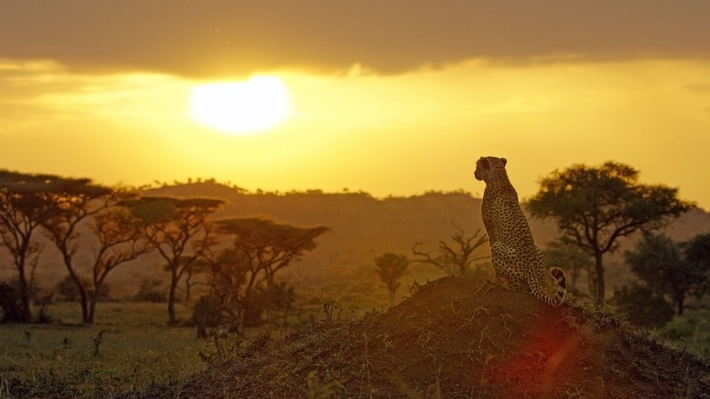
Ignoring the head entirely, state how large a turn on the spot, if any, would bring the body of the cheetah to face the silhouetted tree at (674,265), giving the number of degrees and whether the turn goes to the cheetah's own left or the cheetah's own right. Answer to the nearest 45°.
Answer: approximately 45° to the cheetah's own right

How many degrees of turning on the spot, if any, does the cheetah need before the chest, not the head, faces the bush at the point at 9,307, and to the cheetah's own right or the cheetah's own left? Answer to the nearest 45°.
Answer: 0° — it already faces it

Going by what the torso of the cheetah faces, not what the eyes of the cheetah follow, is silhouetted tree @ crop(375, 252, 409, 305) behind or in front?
in front

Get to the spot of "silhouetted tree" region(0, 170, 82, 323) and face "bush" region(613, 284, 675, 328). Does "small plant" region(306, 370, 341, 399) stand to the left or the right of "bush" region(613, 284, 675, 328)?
right

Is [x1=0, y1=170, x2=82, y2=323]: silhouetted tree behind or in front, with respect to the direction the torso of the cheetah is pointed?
in front

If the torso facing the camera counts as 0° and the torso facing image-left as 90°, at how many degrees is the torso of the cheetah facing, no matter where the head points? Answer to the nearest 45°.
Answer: approximately 135°

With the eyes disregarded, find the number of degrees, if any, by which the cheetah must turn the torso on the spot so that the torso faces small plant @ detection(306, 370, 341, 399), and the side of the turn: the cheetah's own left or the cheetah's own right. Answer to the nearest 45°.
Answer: approximately 90° to the cheetah's own left

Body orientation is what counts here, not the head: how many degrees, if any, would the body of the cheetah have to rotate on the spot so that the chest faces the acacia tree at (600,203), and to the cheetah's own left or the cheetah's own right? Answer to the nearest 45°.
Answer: approximately 45° to the cheetah's own right

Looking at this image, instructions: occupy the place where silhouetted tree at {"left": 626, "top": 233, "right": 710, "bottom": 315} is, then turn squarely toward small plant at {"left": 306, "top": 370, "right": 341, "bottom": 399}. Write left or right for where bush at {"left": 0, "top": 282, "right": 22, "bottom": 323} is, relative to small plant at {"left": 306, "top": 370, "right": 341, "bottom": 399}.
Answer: right

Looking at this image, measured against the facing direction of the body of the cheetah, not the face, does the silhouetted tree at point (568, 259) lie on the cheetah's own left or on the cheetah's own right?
on the cheetah's own right

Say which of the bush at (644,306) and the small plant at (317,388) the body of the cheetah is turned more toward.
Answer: the bush
